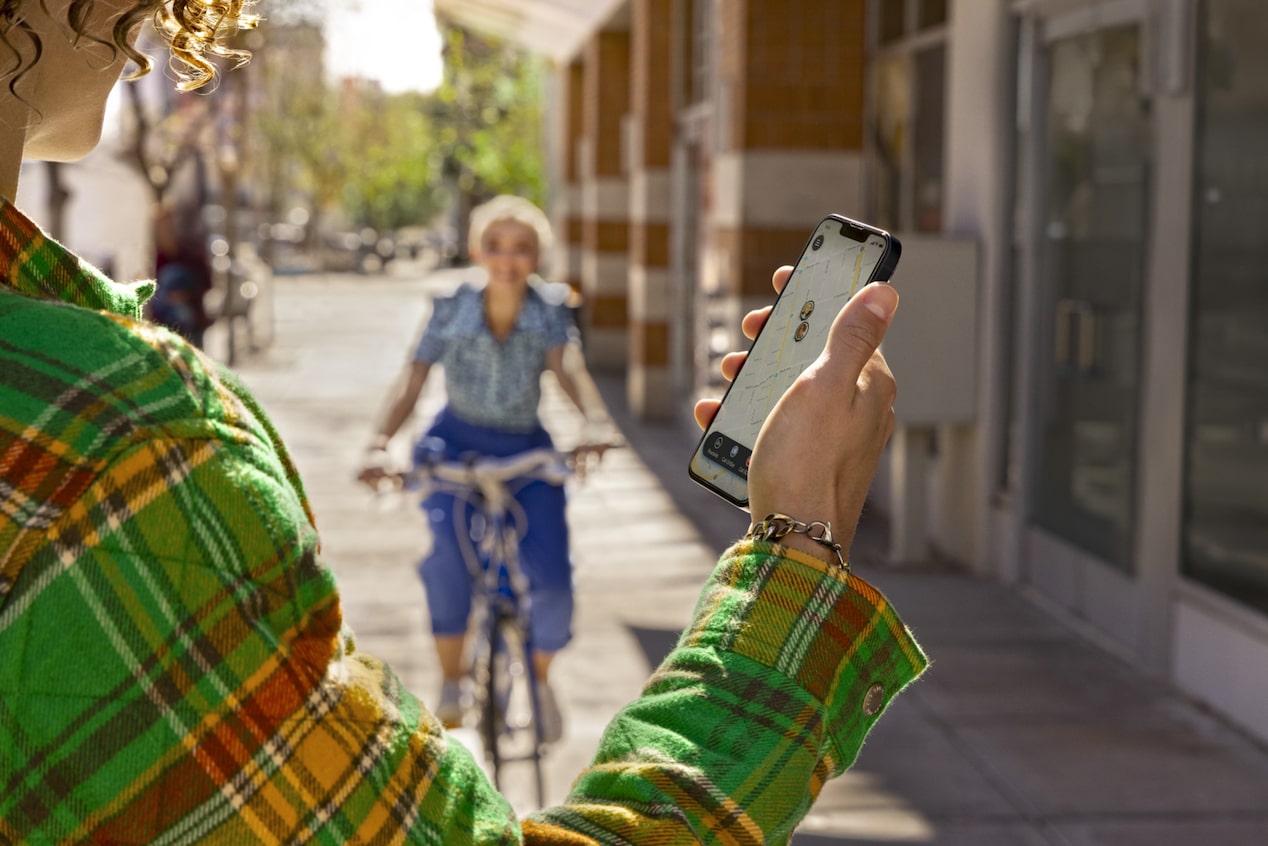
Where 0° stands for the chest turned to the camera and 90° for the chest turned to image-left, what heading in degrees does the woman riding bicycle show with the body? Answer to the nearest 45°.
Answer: approximately 0°

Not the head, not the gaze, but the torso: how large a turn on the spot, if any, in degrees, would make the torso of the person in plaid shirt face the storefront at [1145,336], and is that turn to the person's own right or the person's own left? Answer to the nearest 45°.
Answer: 0° — they already face it

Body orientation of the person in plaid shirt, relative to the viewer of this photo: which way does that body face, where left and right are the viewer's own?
facing away from the viewer and to the right of the viewer

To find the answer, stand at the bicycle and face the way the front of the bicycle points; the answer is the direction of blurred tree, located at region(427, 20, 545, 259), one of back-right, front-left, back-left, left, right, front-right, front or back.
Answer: back

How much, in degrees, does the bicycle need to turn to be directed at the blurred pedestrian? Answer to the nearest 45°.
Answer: approximately 180°

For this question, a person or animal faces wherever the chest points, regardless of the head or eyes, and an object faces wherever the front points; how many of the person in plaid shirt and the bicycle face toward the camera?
1

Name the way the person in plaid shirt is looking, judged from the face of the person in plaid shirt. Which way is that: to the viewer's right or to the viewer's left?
to the viewer's right

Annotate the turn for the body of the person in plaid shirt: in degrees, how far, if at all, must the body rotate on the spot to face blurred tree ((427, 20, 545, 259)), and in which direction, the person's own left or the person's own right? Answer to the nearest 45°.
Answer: approximately 45° to the person's own left

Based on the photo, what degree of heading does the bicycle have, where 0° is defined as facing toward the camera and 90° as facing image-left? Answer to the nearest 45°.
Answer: approximately 0°

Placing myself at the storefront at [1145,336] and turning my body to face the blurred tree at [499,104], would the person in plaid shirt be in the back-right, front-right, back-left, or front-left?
back-left
